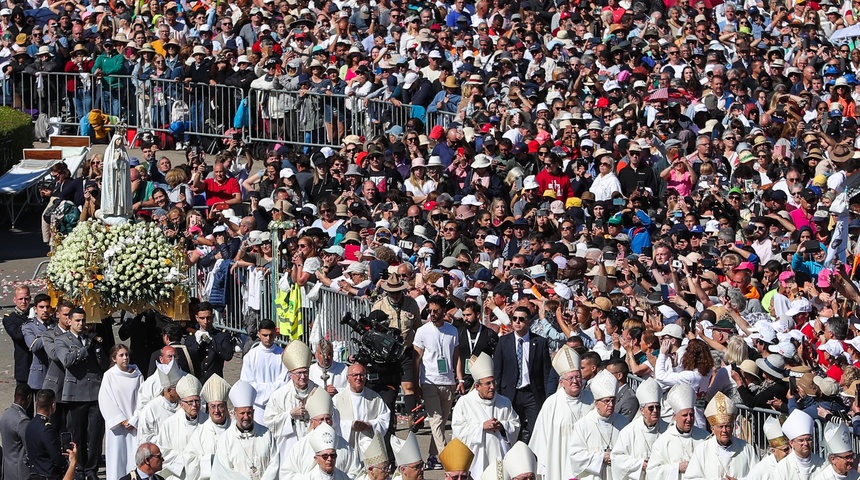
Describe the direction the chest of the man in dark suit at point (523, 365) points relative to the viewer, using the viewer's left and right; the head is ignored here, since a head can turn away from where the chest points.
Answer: facing the viewer

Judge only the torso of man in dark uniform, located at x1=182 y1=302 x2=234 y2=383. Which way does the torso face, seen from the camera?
toward the camera

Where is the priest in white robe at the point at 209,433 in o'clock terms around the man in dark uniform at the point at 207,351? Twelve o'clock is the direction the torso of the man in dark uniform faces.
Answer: The priest in white robe is roughly at 12 o'clock from the man in dark uniform.

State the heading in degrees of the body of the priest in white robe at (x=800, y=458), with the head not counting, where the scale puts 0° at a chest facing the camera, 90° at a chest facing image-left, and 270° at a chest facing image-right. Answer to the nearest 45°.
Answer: approximately 315°

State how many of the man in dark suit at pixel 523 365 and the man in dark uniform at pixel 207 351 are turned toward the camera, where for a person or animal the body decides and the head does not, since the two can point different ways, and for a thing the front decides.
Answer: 2

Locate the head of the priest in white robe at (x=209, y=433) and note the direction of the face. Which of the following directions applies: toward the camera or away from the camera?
toward the camera

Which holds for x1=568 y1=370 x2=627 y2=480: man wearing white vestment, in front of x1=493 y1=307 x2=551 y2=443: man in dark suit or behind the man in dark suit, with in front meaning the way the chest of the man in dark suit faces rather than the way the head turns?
in front

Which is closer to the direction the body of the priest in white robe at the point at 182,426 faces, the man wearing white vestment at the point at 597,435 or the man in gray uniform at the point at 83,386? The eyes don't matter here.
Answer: the man wearing white vestment

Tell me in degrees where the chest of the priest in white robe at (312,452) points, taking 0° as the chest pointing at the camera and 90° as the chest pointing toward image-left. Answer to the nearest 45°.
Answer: approximately 315°
